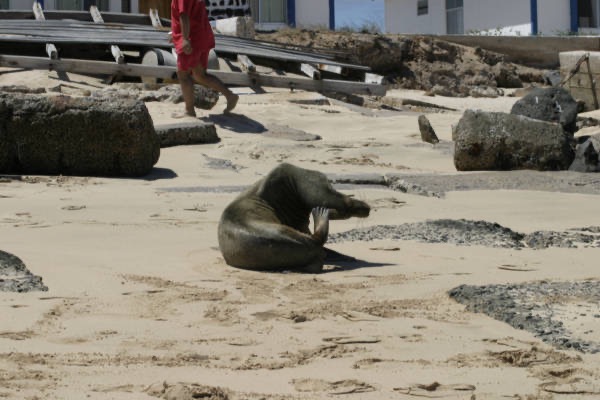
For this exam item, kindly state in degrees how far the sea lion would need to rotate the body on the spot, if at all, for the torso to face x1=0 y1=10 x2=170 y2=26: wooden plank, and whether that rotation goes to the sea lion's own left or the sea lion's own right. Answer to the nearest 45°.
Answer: approximately 90° to the sea lion's own left

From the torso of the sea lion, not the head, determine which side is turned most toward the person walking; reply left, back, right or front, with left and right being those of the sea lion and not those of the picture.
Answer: left

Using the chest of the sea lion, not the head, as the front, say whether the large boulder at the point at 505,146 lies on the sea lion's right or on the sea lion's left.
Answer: on the sea lion's left

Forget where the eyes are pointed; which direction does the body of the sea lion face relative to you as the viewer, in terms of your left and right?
facing to the right of the viewer
